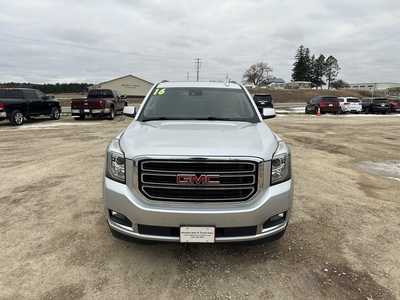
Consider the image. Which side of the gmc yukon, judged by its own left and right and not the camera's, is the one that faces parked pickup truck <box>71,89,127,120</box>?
back

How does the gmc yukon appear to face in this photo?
toward the camera

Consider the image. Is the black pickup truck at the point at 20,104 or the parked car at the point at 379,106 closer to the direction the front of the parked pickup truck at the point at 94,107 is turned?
the parked car

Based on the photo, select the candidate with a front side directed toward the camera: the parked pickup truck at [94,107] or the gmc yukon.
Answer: the gmc yukon

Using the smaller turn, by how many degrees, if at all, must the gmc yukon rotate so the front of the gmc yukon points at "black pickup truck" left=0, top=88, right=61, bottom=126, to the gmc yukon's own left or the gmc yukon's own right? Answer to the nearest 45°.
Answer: approximately 135° to the gmc yukon's own right

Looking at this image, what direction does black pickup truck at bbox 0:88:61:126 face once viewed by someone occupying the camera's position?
facing away from the viewer and to the right of the viewer

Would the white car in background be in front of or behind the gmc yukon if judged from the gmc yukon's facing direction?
behind

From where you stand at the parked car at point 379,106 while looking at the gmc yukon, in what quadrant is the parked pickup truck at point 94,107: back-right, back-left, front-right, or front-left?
front-right

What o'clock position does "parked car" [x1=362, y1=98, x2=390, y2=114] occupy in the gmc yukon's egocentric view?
The parked car is roughly at 7 o'clock from the gmc yukon.

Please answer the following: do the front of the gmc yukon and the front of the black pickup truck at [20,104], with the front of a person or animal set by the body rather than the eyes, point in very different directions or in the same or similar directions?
very different directions

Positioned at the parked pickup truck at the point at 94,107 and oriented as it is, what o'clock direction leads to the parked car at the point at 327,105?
the parked car at the point at 327,105 is roughly at 1 o'clock from the parked pickup truck at the point at 94,107.

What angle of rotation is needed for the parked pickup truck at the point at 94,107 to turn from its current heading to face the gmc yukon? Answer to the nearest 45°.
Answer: approximately 135° to its right
